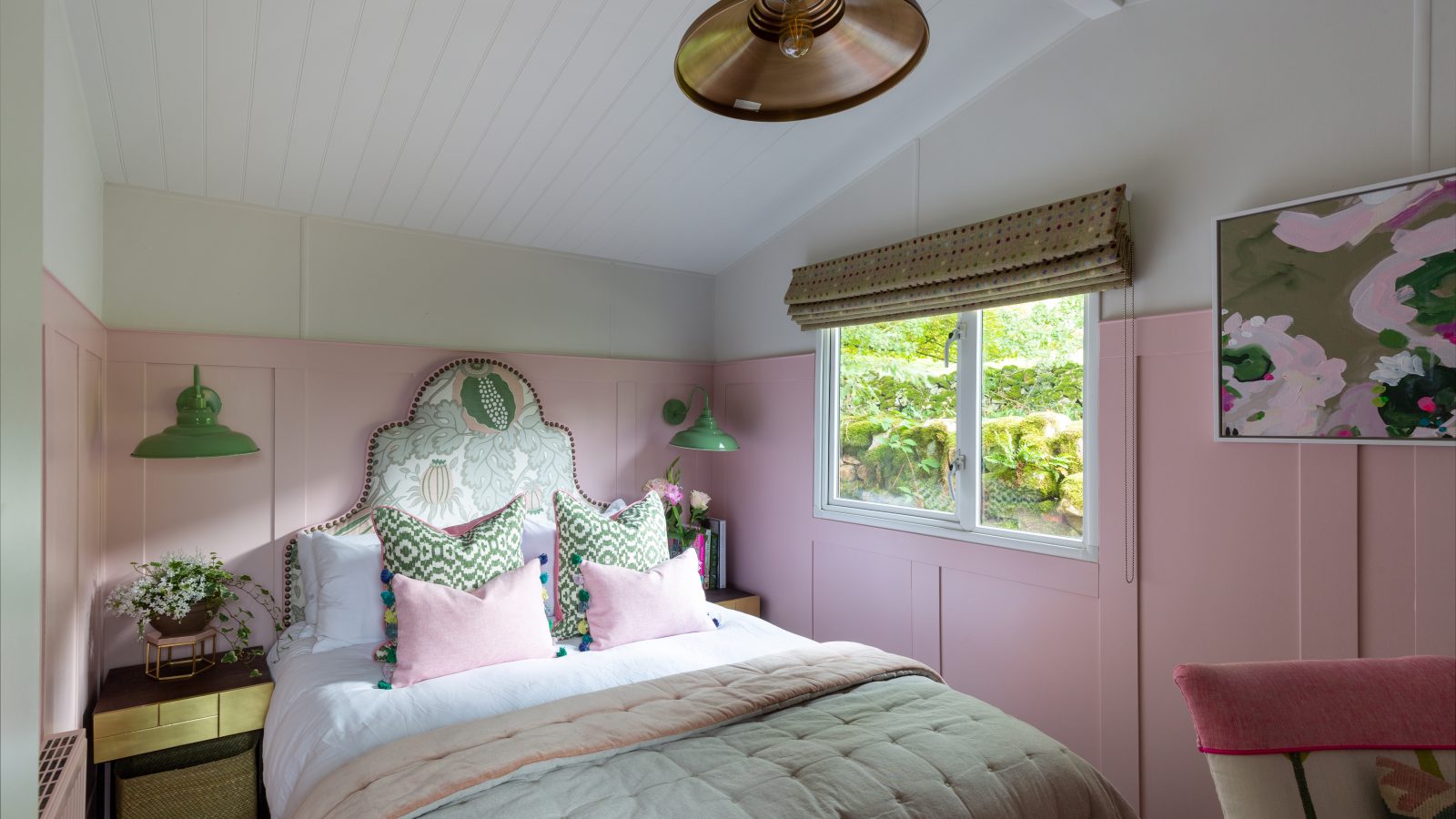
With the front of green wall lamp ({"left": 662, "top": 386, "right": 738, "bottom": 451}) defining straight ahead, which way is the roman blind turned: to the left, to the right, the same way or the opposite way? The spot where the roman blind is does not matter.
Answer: to the right

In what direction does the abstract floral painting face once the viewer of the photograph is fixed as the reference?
facing the viewer and to the left of the viewer

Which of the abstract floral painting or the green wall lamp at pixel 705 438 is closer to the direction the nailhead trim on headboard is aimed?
the abstract floral painting

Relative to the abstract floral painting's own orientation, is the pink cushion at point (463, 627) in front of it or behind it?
in front

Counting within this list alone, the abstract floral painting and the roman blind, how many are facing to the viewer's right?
0

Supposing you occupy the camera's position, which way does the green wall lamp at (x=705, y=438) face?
facing the viewer and to the right of the viewer

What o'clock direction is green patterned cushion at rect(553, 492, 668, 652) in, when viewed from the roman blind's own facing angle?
The green patterned cushion is roughly at 1 o'clock from the roman blind.

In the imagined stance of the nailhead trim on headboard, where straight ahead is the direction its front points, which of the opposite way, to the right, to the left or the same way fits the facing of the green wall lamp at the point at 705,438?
the same way

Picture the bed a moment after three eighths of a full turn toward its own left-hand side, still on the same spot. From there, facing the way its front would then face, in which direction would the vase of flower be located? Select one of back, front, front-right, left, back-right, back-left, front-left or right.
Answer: front

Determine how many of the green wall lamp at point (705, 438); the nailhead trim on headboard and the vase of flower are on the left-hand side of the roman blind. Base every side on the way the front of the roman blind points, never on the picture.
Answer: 0

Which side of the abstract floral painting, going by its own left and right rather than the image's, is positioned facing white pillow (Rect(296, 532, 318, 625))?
front

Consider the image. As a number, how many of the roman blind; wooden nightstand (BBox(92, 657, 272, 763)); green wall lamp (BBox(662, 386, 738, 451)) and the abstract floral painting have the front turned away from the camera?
0

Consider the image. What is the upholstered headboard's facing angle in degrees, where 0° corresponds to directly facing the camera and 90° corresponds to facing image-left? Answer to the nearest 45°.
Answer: approximately 315°

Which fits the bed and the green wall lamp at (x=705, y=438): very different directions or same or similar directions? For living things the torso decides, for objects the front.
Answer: same or similar directions

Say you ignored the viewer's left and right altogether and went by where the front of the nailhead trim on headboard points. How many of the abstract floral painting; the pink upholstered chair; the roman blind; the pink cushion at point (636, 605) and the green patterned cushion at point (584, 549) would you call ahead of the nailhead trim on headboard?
5
